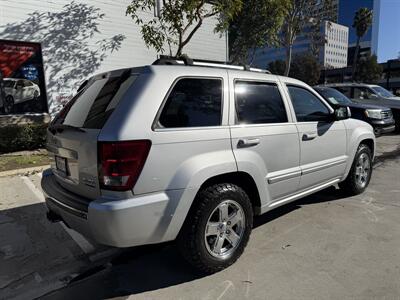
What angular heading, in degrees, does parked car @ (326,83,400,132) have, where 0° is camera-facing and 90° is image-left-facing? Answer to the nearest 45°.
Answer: approximately 315°

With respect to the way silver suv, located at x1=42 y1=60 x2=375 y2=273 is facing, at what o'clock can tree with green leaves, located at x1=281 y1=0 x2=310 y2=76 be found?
The tree with green leaves is roughly at 11 o'clock from the silver suv.

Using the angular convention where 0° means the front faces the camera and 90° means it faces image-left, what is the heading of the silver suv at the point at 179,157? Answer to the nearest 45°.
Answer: approximately 225°

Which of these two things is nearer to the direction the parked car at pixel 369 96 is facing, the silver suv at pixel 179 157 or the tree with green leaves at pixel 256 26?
the silver suv

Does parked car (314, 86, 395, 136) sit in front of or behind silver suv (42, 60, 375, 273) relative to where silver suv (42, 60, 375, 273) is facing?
in front

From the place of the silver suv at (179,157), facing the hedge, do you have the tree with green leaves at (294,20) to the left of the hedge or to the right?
right

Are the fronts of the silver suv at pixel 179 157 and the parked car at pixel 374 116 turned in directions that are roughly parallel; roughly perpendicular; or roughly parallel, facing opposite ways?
roughly perpendicular

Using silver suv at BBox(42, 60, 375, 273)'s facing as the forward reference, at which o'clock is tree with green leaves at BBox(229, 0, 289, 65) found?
The tree with green leaves is roughly at 11 o'clock from the silver suv.

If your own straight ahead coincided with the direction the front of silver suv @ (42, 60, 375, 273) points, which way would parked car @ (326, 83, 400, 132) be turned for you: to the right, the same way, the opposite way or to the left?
to the right

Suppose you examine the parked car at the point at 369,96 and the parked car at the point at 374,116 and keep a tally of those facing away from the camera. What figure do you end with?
0

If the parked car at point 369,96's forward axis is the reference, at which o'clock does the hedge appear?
The hedge is roughly at 3 o'clock from the parked car.

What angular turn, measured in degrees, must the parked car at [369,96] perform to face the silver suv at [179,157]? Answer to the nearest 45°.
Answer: approximately 45° to its right

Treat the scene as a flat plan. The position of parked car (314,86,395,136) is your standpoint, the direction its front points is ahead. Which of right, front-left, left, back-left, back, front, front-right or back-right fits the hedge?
right

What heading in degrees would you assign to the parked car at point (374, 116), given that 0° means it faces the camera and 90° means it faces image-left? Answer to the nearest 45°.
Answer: approximately 315°
